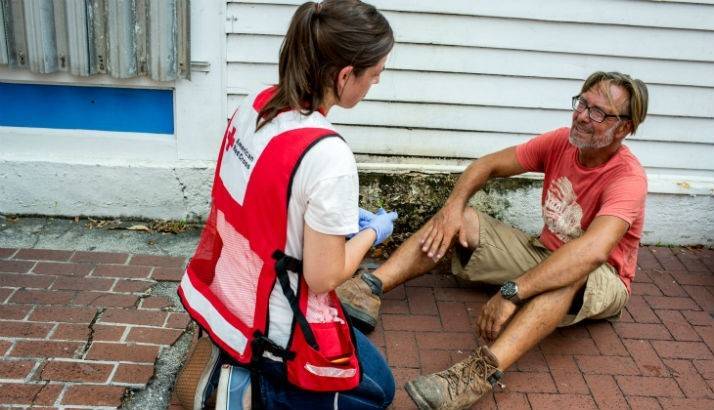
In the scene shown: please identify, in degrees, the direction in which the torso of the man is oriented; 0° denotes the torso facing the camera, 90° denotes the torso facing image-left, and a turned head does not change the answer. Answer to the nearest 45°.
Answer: approximately 45°

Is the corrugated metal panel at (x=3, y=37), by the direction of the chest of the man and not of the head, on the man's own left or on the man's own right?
on the man's own right

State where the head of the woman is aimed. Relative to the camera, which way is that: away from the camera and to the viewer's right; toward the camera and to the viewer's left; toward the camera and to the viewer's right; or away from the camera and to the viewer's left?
away from the camera and to the viewer's right

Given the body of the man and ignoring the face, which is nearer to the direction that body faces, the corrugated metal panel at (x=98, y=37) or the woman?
the woman

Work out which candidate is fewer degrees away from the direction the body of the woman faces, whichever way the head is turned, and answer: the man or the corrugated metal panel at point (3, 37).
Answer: the man

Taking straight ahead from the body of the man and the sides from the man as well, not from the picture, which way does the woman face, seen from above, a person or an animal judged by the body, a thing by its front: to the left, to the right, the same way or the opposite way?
the opposite way

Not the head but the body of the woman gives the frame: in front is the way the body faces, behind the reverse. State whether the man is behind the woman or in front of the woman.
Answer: in front

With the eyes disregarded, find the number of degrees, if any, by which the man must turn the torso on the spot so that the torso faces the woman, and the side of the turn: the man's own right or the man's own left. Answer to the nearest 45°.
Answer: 0° — they already face them

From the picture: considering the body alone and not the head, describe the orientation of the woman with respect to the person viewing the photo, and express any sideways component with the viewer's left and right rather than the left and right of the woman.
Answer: facing away from the viewer and to the right of the viewer

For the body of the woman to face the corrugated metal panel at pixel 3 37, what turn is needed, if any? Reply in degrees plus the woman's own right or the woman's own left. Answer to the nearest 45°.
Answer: approximately 90° to the woman's own left

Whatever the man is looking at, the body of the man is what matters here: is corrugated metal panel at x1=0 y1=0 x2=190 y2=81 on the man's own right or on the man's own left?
on the man's own right
